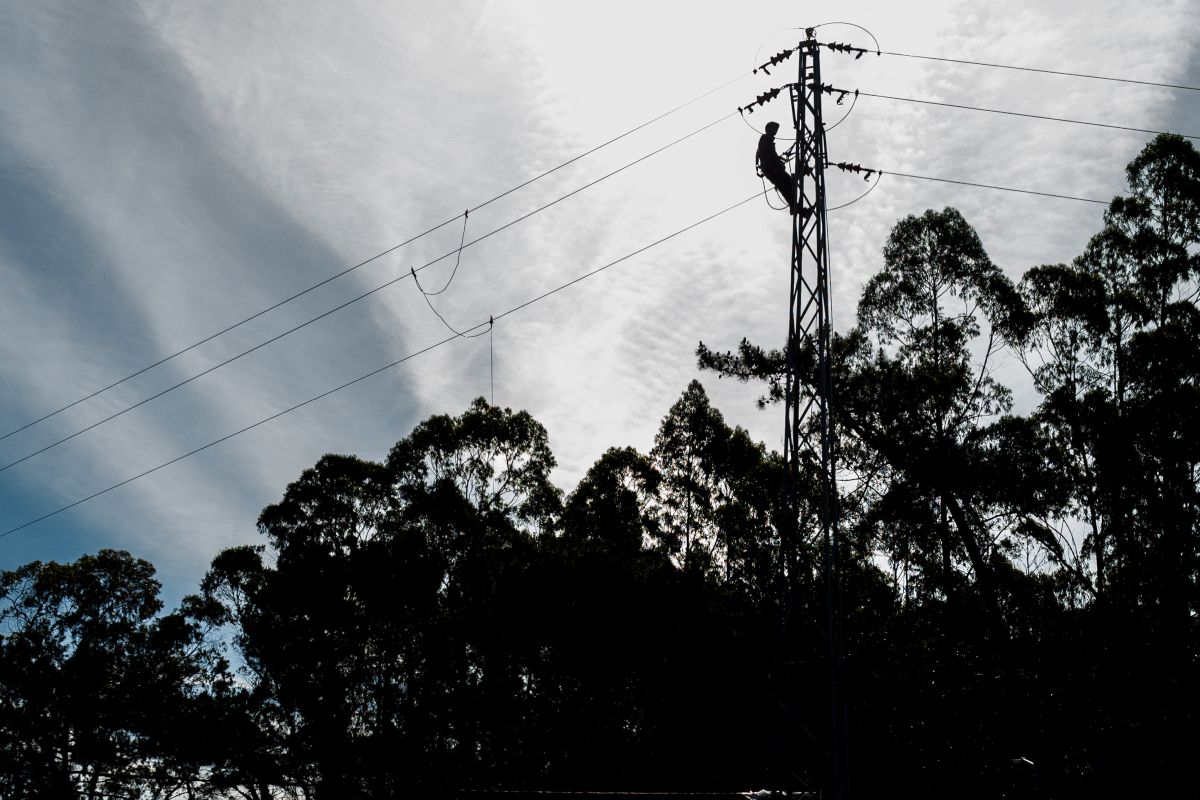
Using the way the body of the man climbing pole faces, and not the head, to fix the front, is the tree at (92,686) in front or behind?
behind

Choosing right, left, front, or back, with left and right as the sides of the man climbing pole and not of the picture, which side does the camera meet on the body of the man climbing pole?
right
